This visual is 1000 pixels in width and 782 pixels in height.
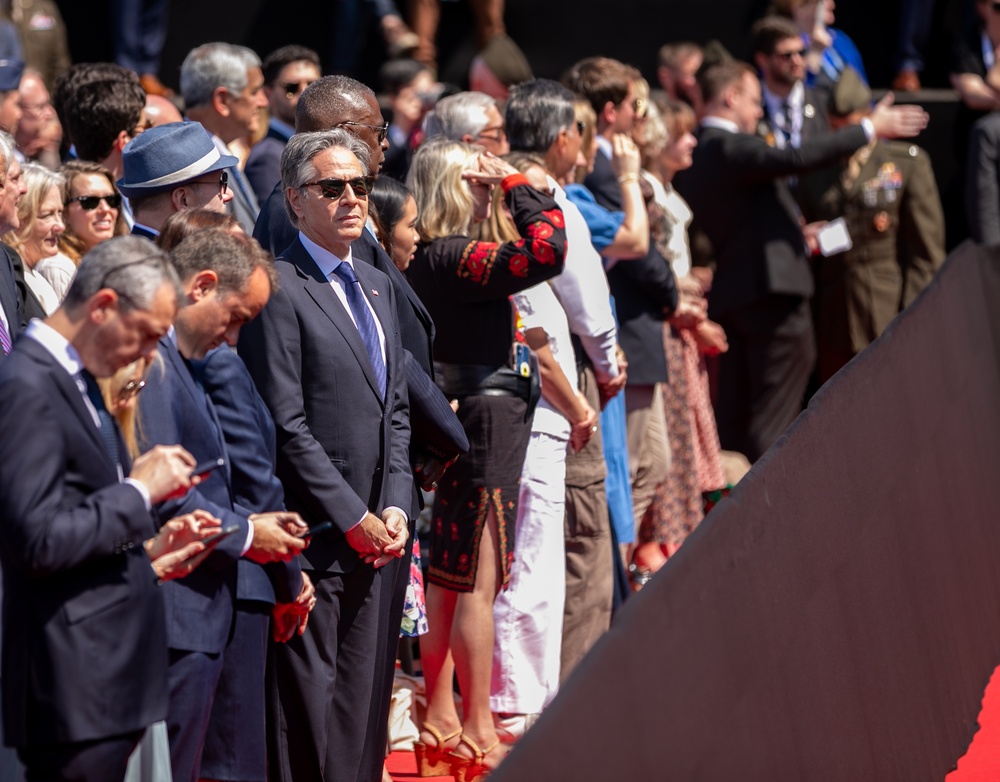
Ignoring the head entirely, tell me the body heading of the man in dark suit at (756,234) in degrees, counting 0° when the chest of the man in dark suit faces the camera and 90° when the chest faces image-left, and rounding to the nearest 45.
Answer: approximately 270°

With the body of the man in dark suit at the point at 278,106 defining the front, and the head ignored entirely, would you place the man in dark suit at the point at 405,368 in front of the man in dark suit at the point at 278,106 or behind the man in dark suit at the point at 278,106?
in front

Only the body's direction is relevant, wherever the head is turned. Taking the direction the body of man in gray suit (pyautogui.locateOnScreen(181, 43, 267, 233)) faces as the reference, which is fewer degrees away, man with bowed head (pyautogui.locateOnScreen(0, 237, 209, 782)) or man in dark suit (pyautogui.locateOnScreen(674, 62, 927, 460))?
the man in dark suit

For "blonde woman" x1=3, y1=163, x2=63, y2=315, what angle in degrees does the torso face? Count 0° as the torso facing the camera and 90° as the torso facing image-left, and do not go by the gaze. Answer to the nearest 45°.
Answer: approximately 315°

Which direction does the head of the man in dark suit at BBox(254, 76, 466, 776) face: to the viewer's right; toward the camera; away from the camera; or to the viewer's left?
to the viewer's right

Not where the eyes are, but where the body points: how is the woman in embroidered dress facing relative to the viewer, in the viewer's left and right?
facing to the right of the viewer

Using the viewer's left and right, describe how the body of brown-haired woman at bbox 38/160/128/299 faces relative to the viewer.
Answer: facing the viewer and to the right of the viewer

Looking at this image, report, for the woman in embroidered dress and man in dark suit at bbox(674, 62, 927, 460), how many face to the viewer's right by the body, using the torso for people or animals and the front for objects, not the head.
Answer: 2

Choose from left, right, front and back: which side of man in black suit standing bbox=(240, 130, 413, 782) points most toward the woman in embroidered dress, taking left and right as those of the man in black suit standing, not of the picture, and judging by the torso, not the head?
left

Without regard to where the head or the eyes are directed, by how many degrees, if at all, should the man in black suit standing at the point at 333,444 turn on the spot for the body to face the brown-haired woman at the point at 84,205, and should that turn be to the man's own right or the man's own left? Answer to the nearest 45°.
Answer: approximately 180°
